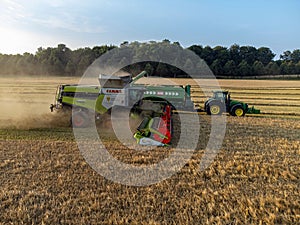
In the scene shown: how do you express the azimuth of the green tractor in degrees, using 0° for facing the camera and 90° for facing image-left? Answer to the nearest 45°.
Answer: approximately 270°

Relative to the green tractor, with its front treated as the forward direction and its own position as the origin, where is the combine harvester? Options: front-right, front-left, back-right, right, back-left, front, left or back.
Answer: back-right
